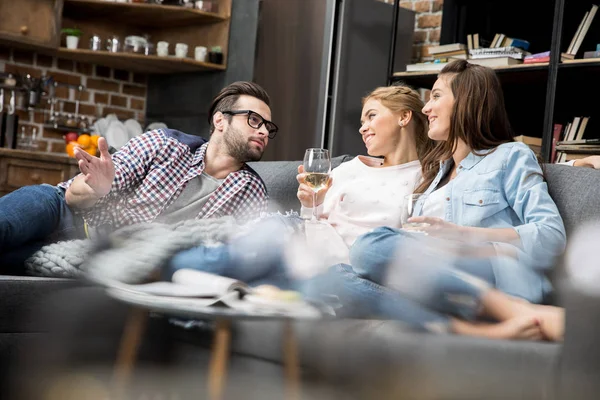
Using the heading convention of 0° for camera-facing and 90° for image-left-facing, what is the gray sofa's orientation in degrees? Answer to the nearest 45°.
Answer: approximately 0°

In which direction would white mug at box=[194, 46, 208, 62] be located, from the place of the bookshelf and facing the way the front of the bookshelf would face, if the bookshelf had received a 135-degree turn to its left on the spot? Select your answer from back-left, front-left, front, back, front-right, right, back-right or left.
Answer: back-left

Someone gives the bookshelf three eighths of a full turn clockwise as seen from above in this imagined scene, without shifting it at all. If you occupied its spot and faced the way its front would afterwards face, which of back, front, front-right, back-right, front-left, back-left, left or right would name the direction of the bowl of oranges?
front-left

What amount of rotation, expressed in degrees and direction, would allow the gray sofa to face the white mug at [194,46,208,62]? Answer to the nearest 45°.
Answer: approximately 180°

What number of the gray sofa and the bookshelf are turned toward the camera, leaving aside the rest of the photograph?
2

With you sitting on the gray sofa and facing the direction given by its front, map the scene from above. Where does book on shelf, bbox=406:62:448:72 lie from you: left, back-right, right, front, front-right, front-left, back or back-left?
back

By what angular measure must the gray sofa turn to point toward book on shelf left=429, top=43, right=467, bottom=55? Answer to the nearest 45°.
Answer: approximately 180°

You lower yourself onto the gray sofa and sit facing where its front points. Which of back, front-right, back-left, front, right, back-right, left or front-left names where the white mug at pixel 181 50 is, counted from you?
back

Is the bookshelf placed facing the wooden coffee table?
yes

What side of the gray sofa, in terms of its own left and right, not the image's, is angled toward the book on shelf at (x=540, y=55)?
back
